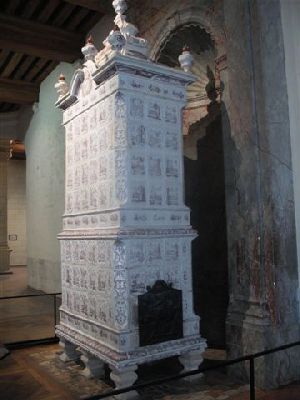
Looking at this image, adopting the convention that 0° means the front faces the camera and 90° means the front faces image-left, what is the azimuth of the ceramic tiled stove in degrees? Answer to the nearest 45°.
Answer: approximately 315°
